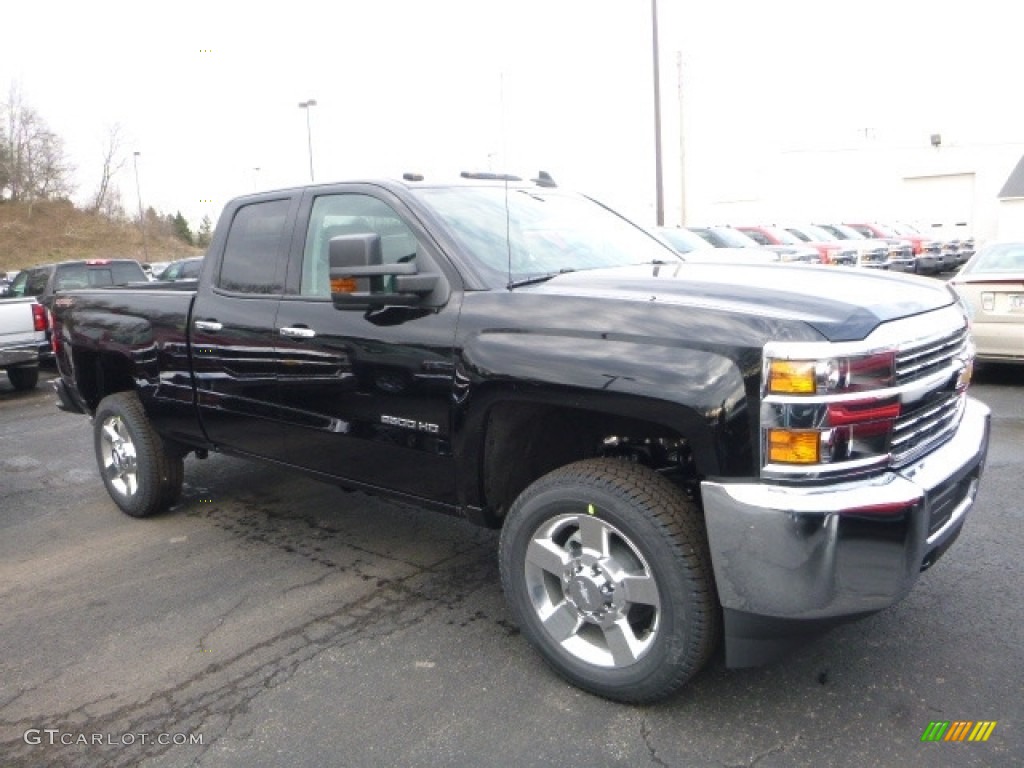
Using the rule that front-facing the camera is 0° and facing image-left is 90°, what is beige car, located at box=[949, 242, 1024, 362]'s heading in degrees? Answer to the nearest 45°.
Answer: approximately 180°

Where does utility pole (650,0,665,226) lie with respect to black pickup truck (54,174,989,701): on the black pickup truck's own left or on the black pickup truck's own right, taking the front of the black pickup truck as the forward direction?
on the black pickup truck's own left

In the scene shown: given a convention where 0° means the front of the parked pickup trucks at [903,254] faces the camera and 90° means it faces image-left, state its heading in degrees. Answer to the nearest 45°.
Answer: approximately 315°

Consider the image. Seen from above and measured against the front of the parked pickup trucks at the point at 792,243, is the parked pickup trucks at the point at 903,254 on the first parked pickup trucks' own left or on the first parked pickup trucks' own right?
on the first parked pickup trucks' own left

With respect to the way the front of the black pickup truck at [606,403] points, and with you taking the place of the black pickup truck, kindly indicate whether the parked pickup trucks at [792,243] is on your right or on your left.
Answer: on your left

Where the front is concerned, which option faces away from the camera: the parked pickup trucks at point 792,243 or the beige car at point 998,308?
the beige car

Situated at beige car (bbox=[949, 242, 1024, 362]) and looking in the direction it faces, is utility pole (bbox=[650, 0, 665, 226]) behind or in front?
in front

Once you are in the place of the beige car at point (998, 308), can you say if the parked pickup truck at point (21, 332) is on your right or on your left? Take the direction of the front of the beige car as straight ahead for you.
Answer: on your left

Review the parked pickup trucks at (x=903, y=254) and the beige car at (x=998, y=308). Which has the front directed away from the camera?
the beige car

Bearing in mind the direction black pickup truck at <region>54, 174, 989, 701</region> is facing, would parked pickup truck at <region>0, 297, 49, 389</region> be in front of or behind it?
behind

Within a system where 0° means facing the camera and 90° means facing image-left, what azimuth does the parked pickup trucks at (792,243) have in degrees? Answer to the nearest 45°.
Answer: approximately 315°
